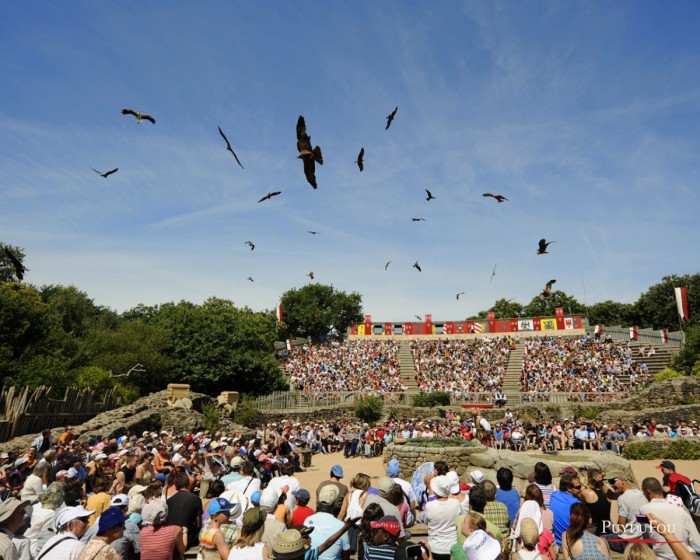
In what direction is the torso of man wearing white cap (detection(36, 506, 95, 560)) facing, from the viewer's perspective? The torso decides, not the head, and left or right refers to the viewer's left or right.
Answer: facing away from the viewer and to the right of the viewer

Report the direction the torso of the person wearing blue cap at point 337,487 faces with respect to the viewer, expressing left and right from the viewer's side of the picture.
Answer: facing away from the viewer

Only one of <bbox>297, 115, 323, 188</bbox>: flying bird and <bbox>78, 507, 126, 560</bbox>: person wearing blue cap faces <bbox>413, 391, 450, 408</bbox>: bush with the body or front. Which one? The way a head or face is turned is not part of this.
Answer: the person wearing blue cap

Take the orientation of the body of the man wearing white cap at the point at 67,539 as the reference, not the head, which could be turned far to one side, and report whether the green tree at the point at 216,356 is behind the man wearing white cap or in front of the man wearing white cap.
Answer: in front

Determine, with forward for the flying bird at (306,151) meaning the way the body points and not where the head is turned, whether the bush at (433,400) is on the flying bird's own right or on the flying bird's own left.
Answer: on the flying bird's own right

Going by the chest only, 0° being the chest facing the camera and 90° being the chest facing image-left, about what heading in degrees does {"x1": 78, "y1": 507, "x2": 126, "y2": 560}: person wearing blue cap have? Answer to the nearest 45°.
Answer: approximately 225°

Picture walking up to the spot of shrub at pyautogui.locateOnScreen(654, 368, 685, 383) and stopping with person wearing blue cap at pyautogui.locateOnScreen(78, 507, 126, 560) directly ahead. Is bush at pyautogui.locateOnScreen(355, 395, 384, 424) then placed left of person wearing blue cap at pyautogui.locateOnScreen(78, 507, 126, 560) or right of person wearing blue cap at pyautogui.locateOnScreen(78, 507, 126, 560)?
right

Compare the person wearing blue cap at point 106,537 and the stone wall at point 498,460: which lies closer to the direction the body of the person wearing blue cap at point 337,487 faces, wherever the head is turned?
the stone wall

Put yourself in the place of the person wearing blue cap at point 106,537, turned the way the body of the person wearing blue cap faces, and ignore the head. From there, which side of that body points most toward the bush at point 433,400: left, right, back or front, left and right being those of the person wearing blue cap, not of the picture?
front
